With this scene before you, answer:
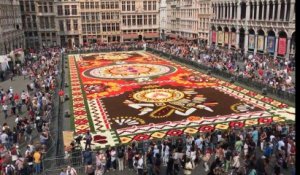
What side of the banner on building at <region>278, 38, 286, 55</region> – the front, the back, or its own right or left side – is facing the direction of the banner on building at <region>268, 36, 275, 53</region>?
right

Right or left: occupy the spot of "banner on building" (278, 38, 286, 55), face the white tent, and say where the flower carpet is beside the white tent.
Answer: left

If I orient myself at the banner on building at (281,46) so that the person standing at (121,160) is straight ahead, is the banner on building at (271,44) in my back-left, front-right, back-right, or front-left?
back-right

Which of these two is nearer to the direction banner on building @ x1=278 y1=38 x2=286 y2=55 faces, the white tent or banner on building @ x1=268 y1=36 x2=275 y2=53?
the white tent

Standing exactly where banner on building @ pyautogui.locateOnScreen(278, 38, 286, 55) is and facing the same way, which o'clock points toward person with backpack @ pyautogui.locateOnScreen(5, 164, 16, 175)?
The person with backpack is roughly at 11 o'clock from the banner on building.

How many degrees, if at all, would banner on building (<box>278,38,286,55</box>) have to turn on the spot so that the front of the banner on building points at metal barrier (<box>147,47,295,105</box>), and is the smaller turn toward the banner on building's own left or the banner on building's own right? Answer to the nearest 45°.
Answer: approximately 45° to the banner on building's own left

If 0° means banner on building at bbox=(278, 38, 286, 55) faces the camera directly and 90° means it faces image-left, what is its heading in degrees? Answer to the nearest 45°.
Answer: approximately 45°

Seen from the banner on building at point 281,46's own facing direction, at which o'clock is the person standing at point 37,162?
The person standing is roughly at 11 o'clock from the banner on building.
